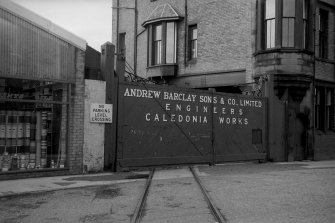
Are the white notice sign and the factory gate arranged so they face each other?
no

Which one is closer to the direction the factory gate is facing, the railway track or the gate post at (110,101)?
the railway track

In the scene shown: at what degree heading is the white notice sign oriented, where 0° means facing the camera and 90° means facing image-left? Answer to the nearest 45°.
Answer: approximately 0°

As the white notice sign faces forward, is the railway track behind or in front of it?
in front

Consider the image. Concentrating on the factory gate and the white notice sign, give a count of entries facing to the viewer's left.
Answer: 0

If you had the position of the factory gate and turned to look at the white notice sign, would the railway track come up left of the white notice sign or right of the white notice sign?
left

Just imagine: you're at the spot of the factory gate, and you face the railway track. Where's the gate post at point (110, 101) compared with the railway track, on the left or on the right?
right

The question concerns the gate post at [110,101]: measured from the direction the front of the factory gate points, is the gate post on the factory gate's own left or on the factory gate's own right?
on the factory gate's own right

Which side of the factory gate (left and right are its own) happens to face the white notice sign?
right

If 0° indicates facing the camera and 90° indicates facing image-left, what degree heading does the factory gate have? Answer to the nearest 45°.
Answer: approximately 315°

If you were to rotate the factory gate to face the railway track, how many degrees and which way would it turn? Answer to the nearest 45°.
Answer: approximately 45° to its right
